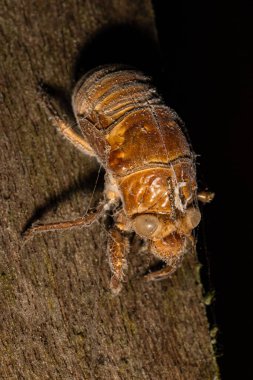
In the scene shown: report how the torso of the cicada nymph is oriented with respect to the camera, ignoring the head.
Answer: toward the camera
